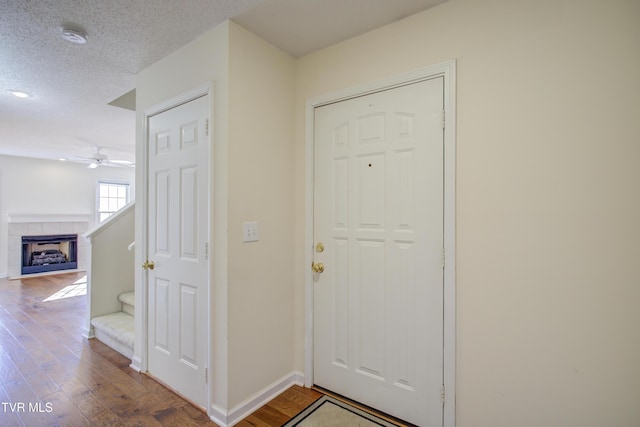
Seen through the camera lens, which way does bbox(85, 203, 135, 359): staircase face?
facing the viewer and to the left of the viewer

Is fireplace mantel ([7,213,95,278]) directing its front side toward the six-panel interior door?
yes

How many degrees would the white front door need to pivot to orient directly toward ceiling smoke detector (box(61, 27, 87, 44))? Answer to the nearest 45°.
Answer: approximately 45° to its right

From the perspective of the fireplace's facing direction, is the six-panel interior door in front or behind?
in front

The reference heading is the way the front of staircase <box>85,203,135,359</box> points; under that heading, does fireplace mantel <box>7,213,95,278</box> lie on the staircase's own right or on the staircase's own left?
on the staircase's own right

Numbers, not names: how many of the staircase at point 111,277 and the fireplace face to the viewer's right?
0

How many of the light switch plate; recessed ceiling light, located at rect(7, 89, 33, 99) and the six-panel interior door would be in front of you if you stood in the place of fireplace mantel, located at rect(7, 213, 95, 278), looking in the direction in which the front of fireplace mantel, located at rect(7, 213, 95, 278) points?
3

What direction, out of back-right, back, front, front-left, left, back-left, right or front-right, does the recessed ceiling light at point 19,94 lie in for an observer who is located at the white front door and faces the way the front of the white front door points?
front-right

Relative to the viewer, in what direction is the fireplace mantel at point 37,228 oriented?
toward the camera

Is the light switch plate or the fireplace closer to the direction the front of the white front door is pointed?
the light switch plate

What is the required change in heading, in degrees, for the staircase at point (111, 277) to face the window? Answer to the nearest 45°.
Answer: approximately 135° to its right

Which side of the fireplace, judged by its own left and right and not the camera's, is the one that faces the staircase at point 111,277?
front

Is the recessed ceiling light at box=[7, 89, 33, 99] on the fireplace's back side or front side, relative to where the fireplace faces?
on the front side

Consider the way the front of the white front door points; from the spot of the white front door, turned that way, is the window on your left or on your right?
on your right
